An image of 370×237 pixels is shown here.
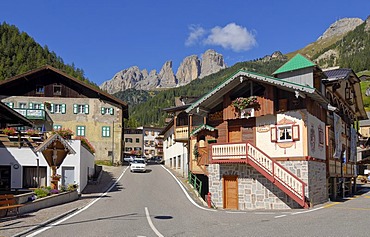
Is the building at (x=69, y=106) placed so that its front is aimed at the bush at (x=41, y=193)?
yes

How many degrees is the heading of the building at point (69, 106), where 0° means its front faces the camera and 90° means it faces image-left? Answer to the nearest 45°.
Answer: approximately 0°

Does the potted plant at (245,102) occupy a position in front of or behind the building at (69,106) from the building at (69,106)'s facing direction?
in front

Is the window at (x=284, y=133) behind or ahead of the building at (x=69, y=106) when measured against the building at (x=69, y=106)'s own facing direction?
ahead
